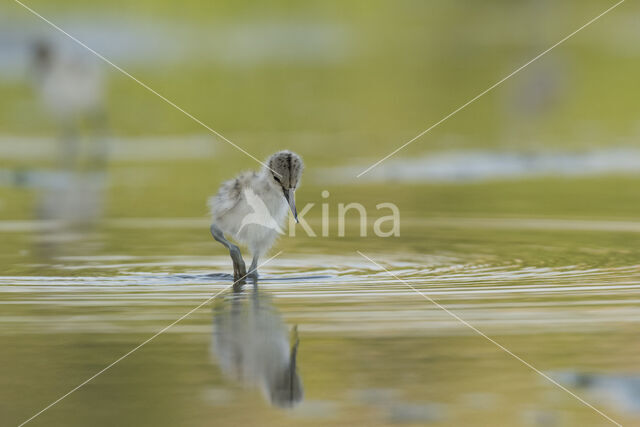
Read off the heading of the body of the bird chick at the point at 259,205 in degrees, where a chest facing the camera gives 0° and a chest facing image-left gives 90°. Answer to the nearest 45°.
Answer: approximately 315°
